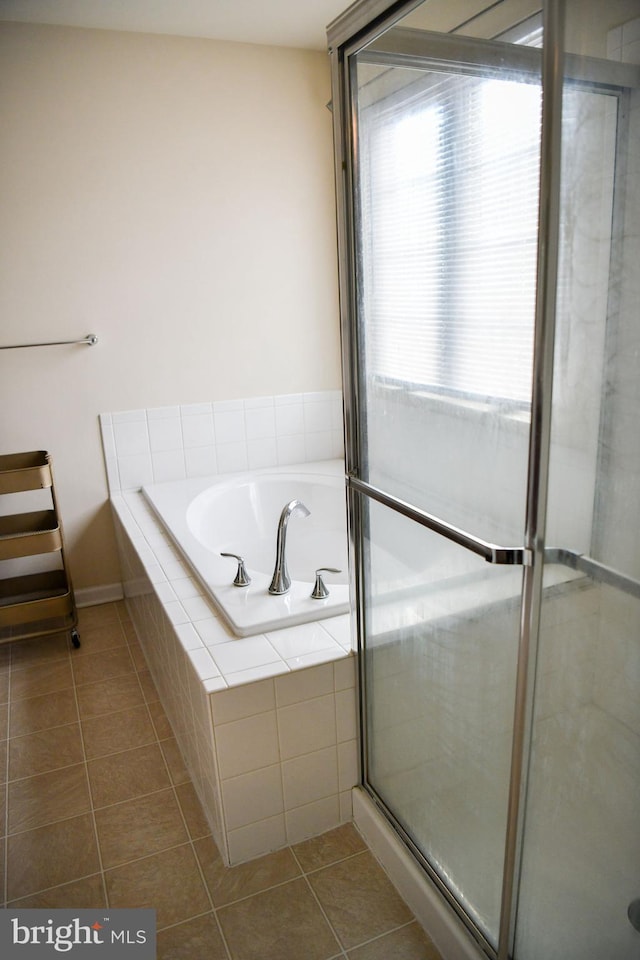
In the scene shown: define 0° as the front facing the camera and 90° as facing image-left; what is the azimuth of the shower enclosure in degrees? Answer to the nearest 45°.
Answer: approximately 45°

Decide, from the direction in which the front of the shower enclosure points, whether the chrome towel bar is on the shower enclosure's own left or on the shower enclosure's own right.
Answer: on the shower enclosure's own right

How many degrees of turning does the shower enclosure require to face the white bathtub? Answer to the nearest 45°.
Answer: approximately 90° to its right
